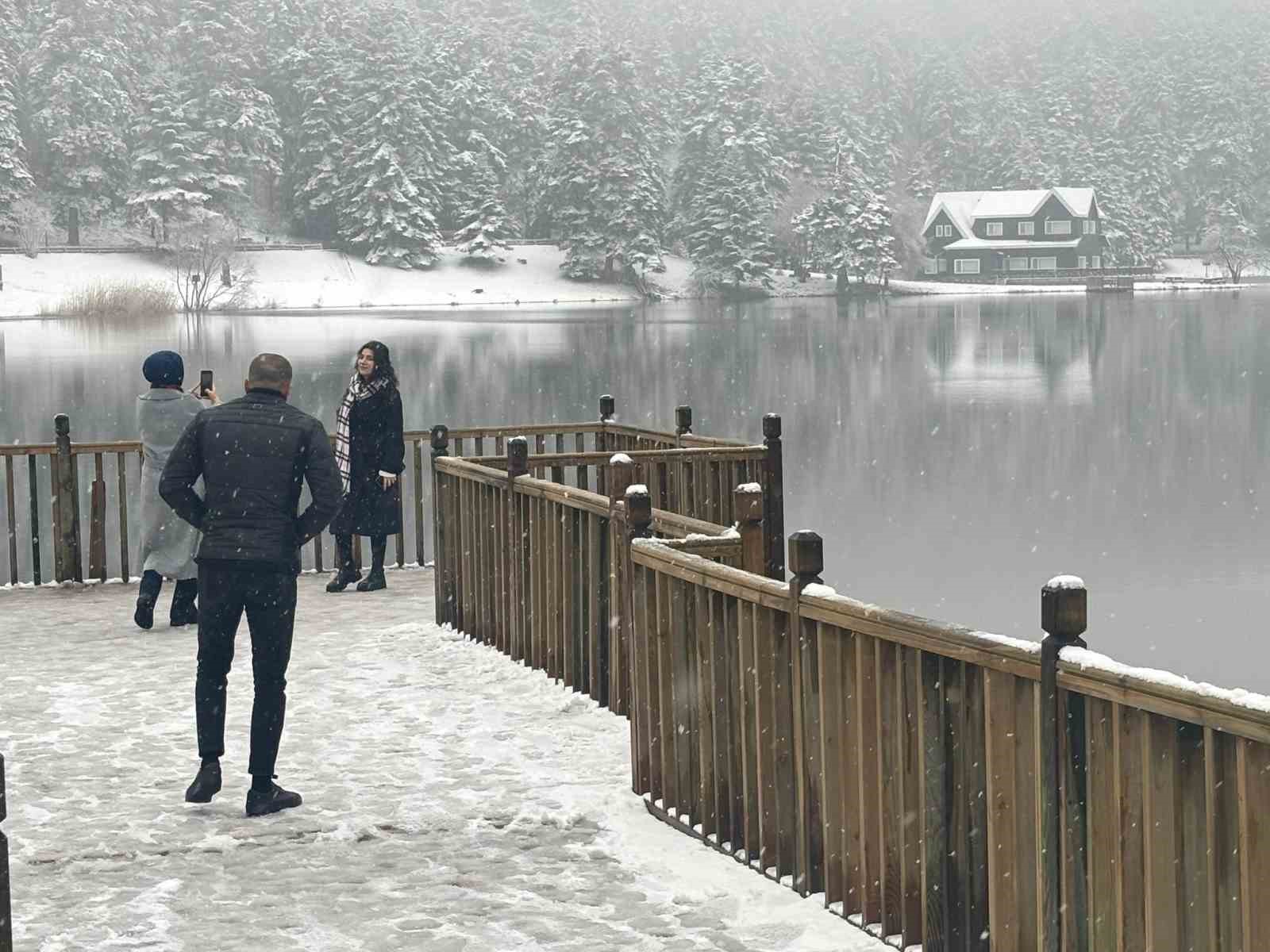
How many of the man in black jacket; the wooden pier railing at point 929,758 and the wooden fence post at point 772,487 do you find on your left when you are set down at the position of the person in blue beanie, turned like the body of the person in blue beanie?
0

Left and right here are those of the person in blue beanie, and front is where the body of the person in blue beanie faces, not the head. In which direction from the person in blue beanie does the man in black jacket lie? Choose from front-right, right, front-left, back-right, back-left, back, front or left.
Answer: back-right

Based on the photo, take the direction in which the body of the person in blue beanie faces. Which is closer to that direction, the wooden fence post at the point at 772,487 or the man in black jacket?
the wooden fence post

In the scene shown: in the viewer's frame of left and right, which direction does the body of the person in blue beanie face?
facing away from the viewer and to the right of the viewer

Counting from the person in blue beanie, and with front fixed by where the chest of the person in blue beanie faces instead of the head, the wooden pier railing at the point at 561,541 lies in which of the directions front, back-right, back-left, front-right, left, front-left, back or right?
right

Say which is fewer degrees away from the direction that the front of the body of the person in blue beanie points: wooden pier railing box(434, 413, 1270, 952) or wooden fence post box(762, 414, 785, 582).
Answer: the wooden fence post

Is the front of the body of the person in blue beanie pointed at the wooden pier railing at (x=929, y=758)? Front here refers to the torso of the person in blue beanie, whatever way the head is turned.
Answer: no

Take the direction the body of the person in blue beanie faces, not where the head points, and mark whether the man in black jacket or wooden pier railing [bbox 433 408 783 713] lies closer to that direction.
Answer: the wooden pier railing

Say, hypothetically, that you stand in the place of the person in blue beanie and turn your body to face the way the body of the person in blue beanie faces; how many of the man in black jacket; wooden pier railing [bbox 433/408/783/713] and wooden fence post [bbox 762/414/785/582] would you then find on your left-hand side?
0

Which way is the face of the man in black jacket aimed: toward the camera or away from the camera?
away from the camera

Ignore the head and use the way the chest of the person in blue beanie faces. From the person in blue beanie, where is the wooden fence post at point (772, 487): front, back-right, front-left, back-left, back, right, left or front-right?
front-right
